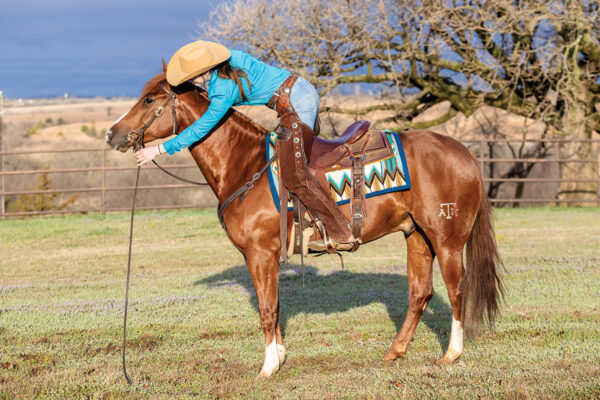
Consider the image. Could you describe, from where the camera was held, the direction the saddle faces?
facing to the left of the viewer

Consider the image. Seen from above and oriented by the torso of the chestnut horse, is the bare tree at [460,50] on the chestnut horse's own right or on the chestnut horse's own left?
on the chestnut horse's own right

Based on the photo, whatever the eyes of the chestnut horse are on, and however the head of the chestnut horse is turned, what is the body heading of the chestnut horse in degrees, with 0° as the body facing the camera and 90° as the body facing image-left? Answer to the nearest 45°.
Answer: approximately 90°

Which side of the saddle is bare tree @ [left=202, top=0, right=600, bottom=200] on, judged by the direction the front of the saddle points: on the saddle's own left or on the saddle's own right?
on the saddle's own right
